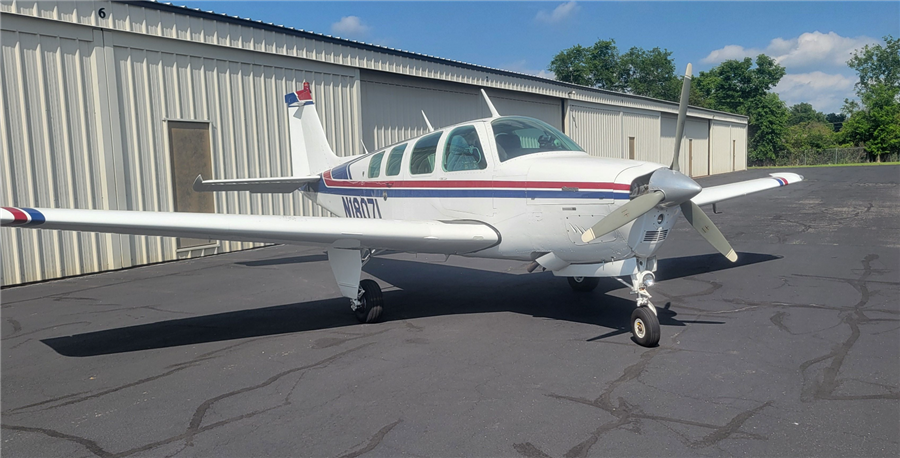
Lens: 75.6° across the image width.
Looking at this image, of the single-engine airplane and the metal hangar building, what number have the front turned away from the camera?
0

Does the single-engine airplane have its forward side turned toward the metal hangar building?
no

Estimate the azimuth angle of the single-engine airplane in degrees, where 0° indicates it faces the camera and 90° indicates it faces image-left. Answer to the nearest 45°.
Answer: approximately 315°

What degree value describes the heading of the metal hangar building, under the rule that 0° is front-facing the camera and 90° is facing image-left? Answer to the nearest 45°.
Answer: approximately 315°

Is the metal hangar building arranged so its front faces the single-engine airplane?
yes

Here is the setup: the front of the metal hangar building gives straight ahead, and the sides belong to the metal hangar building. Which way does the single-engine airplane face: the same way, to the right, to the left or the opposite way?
the same way
